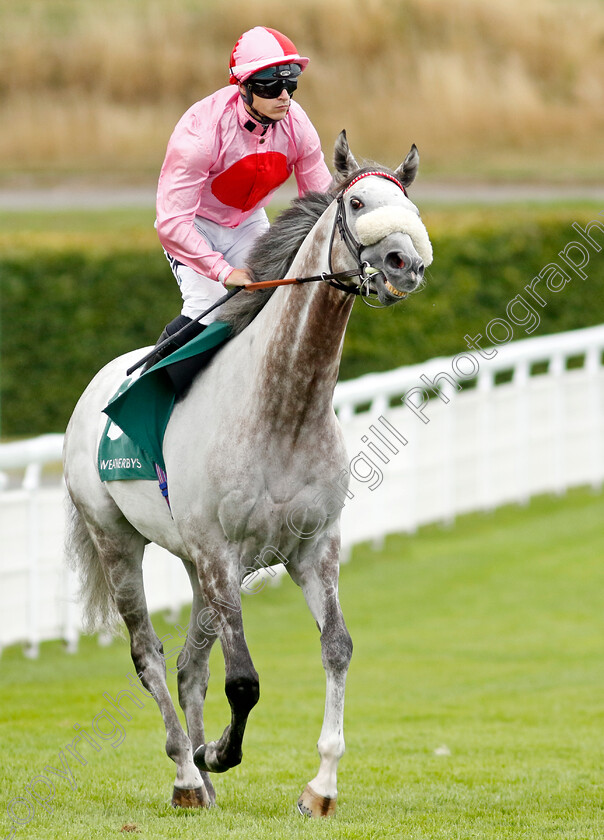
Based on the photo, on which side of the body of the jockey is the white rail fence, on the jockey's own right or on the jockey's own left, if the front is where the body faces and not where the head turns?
on the jockey's own left

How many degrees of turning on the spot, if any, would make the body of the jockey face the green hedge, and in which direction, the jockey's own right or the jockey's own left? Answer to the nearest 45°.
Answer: approximately 135° to the jockey's own left

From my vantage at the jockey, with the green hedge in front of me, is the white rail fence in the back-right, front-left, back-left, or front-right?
front-right

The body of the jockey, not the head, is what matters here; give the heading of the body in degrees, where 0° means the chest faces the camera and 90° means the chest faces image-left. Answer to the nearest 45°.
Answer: approximately 315°
